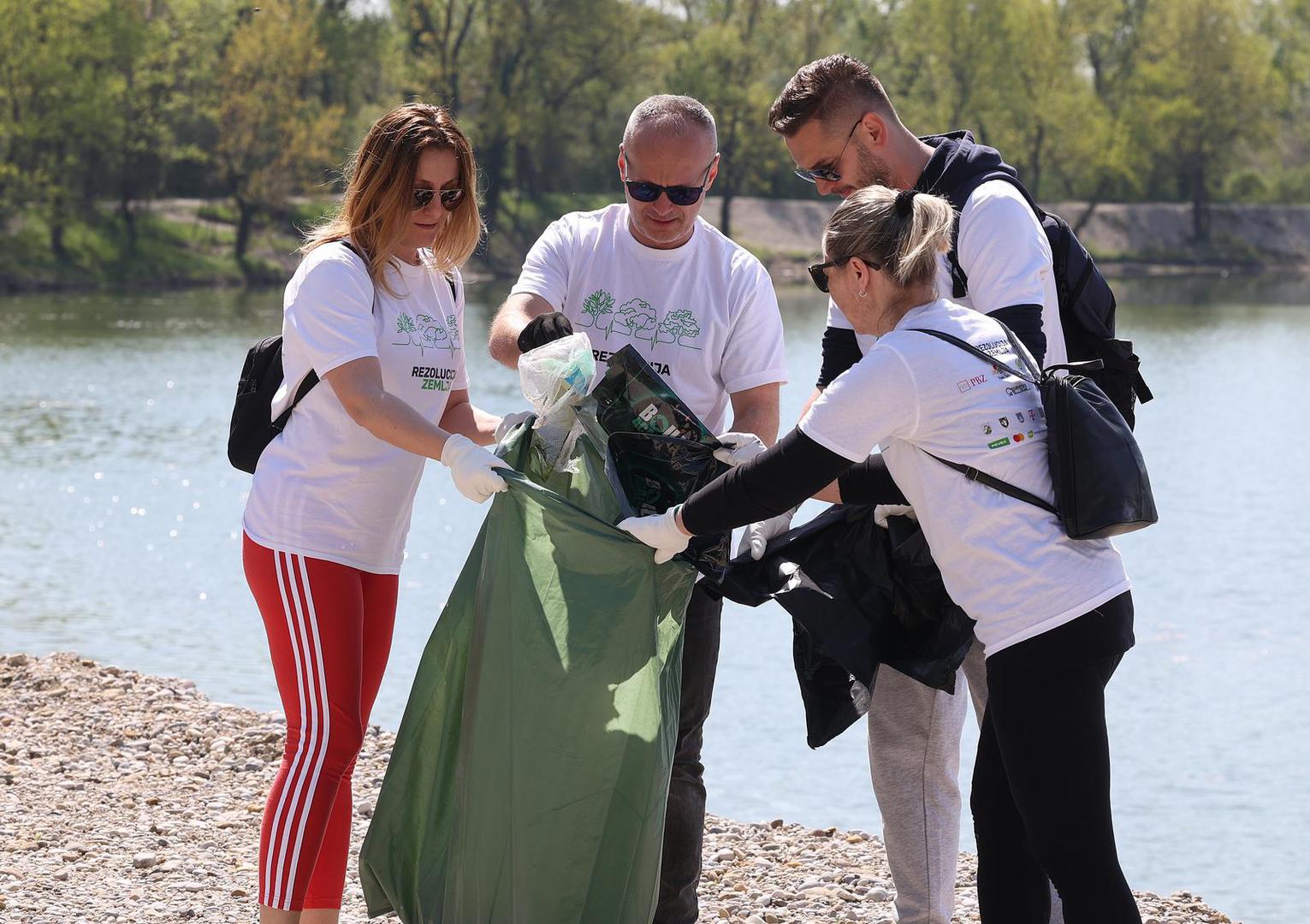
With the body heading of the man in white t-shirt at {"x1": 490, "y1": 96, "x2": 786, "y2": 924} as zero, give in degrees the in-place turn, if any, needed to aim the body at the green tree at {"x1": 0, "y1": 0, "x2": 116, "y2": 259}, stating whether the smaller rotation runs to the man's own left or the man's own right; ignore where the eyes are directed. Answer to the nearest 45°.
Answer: approximately 135° to the man's own right

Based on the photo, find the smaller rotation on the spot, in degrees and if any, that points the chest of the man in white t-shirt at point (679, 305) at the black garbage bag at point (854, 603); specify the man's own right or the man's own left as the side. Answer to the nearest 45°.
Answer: approximately 45° to the man's own left

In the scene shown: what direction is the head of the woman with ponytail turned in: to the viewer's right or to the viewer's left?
to the viewer's left

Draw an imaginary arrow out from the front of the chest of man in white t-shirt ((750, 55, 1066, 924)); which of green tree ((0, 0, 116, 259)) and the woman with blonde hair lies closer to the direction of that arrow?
the woman with blonde hair

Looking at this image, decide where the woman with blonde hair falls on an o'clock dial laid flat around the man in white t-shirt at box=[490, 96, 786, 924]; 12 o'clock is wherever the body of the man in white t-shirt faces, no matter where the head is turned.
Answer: The woman with blonde hair is roughly at 2 o'clock from the man in white t-shirt.

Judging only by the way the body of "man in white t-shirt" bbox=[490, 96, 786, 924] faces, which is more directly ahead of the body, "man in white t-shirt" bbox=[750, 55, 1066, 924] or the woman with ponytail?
the woman with ponytail

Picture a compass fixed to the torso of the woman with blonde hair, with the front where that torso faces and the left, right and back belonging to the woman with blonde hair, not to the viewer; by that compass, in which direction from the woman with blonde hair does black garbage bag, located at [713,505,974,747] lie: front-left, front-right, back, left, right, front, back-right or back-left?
front-left

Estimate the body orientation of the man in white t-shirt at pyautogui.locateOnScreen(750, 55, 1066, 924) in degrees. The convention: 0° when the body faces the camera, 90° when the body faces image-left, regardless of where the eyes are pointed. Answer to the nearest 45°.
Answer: approximately 90°

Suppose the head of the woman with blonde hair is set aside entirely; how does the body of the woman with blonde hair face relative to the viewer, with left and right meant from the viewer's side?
facing the viewer and to the right of the viewer

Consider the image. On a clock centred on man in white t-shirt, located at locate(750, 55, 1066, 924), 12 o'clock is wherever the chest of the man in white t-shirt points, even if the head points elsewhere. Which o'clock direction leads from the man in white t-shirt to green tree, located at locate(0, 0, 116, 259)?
The green tree is roughly at 2 o'clock from the man in white t-shirt.

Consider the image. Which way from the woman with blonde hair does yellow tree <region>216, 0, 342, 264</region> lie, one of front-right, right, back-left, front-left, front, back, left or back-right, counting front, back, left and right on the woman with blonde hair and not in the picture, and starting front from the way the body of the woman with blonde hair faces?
back-left

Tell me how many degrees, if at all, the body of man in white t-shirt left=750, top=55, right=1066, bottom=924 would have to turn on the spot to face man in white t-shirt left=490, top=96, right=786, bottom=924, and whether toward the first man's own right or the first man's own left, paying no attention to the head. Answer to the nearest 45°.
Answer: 0° — they already face them

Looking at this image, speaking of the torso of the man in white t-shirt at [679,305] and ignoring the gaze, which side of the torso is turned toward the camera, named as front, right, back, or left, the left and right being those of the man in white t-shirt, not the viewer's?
front
